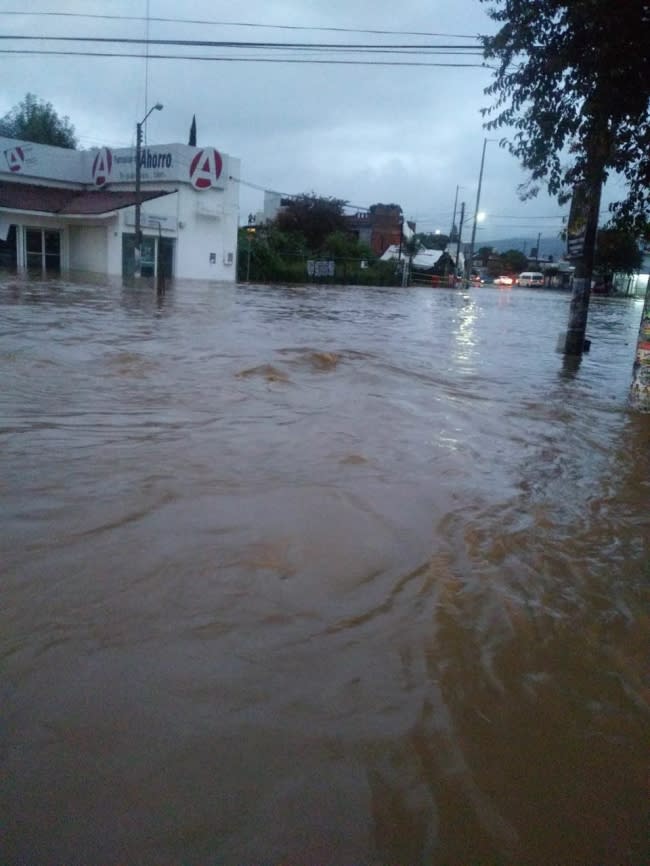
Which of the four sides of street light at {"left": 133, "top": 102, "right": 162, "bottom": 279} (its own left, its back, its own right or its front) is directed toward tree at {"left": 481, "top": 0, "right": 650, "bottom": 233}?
right

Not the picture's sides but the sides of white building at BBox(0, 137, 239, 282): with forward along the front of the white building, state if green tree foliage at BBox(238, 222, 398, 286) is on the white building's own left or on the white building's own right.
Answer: on the white building's own left

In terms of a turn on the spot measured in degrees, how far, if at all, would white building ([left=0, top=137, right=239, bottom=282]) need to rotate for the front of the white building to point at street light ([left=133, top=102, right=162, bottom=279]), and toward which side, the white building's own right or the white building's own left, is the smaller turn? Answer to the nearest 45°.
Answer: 0° — it already faces it

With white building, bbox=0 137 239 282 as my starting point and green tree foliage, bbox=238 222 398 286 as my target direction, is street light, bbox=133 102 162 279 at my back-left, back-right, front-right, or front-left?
back-right

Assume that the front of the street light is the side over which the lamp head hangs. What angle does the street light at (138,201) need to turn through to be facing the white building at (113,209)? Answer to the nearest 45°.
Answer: approximately 90° to its left

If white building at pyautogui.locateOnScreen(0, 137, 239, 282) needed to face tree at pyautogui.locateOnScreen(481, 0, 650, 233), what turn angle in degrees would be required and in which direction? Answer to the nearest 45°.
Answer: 0° — it already faces it

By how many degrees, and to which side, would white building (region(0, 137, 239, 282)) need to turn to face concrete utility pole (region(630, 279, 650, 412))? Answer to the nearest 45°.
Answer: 0° — it already faces it

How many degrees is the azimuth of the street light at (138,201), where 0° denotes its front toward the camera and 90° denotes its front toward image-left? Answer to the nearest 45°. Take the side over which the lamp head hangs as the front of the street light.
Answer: approximately 270°

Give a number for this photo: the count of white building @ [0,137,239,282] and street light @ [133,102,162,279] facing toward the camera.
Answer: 1

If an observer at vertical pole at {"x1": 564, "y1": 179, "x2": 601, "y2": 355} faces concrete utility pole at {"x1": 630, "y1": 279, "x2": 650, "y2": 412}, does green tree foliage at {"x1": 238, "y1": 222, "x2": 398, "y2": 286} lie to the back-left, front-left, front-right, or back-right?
back-right

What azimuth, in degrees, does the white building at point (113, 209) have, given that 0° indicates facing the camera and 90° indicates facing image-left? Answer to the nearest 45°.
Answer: approximately 0°

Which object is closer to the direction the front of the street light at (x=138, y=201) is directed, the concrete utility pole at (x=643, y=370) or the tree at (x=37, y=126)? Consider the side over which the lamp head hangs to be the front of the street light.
the concrete utility pole

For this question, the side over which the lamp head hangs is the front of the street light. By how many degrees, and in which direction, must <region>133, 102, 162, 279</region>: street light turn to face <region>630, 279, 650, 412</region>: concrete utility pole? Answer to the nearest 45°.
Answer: approximately 90° to its right

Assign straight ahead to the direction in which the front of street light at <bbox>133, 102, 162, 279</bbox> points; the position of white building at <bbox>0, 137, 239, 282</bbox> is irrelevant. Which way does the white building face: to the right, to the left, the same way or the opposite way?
to the right
